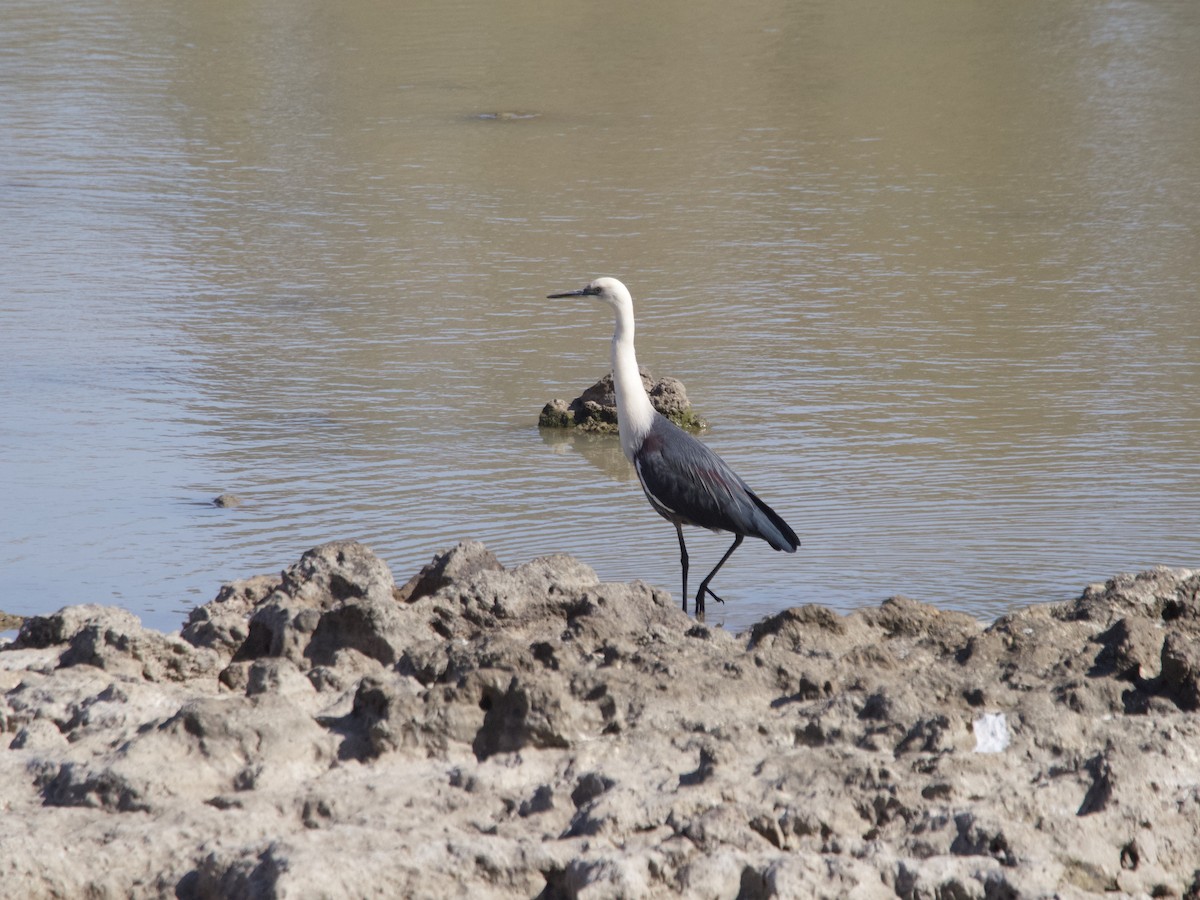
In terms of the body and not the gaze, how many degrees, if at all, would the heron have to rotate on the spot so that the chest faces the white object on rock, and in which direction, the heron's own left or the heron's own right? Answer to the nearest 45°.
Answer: approximately 90° to the heron's own left

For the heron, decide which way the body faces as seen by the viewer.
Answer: to the viewer's left

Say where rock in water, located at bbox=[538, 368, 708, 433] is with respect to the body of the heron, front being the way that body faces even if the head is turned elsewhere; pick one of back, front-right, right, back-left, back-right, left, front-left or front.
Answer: right
